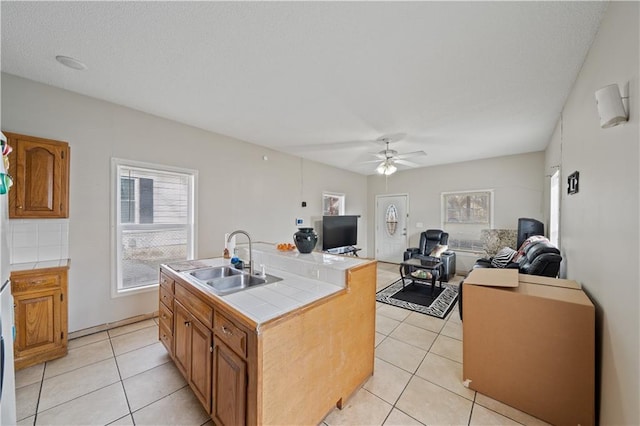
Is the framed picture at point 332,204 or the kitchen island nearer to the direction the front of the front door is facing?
the kitchen island

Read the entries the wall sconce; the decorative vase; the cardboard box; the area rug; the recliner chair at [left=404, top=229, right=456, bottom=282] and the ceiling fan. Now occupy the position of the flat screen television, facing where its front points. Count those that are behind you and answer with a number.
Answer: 0

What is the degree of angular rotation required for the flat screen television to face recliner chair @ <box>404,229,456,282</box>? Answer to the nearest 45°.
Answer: approximately 45° to its left

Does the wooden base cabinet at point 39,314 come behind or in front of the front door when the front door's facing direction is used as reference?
in front

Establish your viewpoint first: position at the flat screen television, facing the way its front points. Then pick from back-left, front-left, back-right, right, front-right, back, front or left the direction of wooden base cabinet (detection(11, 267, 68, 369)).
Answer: right

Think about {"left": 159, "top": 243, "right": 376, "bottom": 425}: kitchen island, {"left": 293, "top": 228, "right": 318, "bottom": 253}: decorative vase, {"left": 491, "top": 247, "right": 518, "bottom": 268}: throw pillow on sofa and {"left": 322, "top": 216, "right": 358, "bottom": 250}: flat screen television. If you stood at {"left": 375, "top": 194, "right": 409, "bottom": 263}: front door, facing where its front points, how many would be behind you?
0

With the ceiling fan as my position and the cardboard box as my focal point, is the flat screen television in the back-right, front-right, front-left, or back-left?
back-right

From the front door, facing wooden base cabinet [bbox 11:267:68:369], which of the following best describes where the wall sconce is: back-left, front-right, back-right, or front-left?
front-left

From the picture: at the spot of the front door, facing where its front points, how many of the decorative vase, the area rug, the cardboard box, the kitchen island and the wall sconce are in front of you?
5

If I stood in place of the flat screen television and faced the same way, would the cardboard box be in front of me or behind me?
in front

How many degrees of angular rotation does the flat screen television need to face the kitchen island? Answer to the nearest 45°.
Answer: approximately 45° to its right

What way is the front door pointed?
toward the camera

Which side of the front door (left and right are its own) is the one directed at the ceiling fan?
front

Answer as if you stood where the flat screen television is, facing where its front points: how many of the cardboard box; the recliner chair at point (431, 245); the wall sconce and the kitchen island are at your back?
0

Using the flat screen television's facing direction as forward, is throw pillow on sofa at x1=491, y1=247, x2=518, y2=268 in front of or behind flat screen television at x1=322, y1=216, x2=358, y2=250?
in front

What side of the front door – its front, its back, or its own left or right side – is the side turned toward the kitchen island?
front

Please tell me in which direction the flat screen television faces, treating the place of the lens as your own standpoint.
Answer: facing the viewer and to the right of the viewer

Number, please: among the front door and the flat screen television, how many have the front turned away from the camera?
0

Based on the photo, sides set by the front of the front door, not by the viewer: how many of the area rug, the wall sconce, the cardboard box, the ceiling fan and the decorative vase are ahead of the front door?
5

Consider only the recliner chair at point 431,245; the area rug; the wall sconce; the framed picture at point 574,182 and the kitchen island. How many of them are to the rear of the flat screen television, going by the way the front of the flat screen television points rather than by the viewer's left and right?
0
